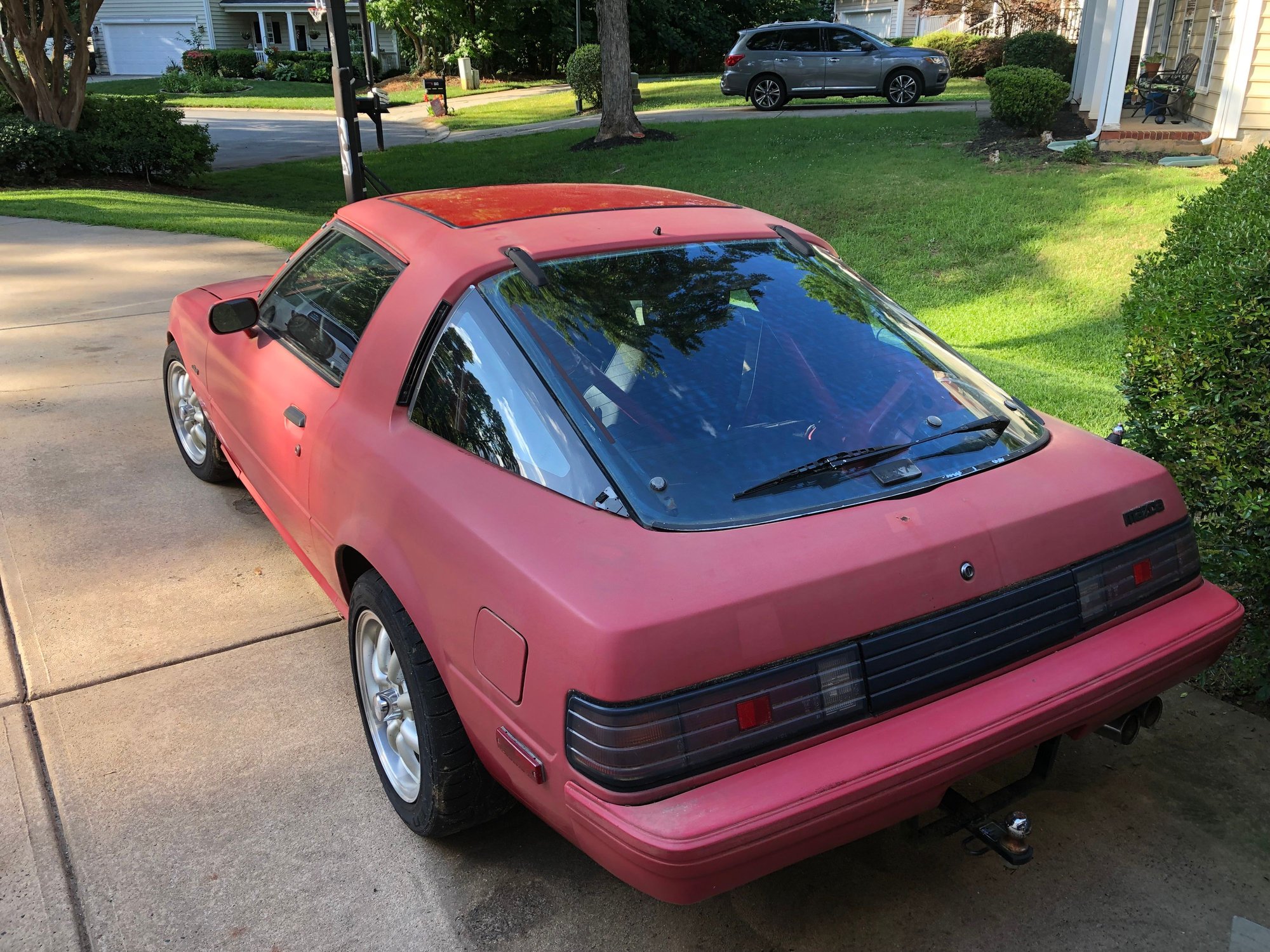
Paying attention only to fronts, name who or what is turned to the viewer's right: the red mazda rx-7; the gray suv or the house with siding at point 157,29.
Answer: the gray suv

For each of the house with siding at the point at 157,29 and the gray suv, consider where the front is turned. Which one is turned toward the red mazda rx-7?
the house with siding

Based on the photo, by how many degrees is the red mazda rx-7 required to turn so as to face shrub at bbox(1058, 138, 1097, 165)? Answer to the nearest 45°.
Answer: approximately 45° to its right

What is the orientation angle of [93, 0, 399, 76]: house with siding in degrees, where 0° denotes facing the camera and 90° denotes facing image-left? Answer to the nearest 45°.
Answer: approximately 0°

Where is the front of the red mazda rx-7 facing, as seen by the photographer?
facing away from the viewer and to the left of the viewer

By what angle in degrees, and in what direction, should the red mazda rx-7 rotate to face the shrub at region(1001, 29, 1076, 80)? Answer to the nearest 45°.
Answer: approximately 45° to its right

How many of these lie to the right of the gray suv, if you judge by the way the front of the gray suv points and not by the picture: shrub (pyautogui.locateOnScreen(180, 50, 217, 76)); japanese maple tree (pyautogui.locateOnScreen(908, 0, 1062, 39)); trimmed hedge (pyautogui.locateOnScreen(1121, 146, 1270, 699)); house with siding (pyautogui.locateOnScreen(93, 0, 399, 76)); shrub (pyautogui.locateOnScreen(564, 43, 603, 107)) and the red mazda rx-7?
2

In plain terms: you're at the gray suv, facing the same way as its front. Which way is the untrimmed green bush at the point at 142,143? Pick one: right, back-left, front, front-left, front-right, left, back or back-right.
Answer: back-right

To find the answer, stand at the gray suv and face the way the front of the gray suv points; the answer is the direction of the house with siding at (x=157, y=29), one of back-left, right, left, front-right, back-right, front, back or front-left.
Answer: back-left

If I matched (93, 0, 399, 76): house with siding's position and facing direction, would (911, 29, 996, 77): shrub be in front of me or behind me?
in front

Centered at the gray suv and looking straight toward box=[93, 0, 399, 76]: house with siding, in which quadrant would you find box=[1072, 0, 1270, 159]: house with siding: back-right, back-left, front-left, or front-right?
back-left

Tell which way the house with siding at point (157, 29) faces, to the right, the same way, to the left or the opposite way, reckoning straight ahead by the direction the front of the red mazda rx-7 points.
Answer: the opposite way

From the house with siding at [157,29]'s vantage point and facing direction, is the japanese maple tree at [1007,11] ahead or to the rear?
ahead

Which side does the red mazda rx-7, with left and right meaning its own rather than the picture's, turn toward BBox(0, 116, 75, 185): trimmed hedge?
front

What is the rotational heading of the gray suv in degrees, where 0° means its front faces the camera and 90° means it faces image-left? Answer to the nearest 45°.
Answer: approximately 270°
